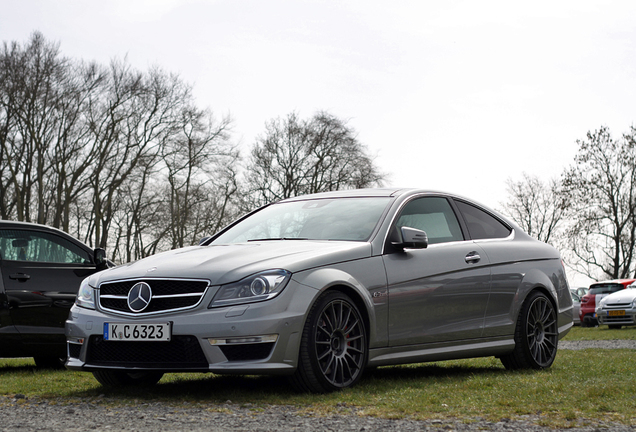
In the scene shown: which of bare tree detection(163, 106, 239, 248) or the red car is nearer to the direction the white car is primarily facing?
the bare tree

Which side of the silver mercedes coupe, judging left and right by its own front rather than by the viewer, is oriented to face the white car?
back

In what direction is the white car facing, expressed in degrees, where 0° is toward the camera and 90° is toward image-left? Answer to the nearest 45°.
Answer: approximately 45°

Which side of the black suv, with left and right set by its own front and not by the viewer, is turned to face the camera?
right

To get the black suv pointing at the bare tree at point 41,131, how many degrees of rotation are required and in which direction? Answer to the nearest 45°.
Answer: approximately 90° to its left

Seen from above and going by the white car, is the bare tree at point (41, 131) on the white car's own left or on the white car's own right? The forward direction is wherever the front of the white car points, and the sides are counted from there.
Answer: on the white car's own right
